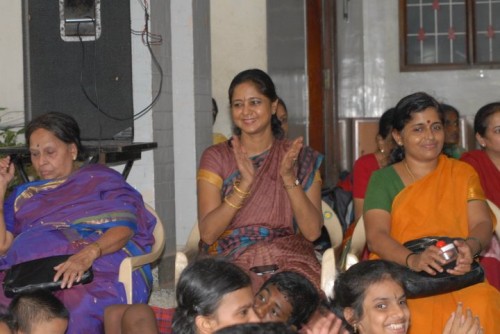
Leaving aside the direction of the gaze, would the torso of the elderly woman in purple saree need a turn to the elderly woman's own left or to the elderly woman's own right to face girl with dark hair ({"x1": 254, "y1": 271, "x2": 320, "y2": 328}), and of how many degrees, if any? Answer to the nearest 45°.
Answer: approximately 90° to the elderly woman's own left

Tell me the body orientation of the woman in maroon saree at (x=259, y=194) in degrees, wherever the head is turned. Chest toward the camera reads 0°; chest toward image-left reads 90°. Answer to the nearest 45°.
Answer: approximately 0°
